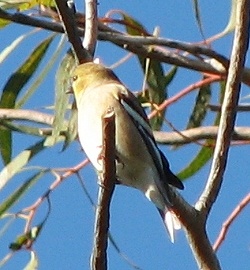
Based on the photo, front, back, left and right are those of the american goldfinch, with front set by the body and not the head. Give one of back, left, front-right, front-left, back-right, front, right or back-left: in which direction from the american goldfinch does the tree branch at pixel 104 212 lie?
left

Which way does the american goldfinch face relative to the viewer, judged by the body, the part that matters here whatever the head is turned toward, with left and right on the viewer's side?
facing to the left of the viewer
